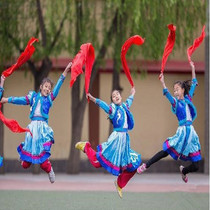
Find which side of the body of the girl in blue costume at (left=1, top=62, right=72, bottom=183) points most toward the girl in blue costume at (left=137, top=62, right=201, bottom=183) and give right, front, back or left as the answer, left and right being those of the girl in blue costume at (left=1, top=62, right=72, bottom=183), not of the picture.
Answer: left

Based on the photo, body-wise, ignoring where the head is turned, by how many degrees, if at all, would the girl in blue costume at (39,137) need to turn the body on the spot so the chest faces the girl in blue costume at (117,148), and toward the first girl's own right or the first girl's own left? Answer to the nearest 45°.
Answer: approximately 90° to the first girl's own left

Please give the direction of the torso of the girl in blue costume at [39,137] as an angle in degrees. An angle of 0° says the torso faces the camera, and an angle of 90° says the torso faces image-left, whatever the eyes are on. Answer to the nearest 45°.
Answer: approximately 0°
